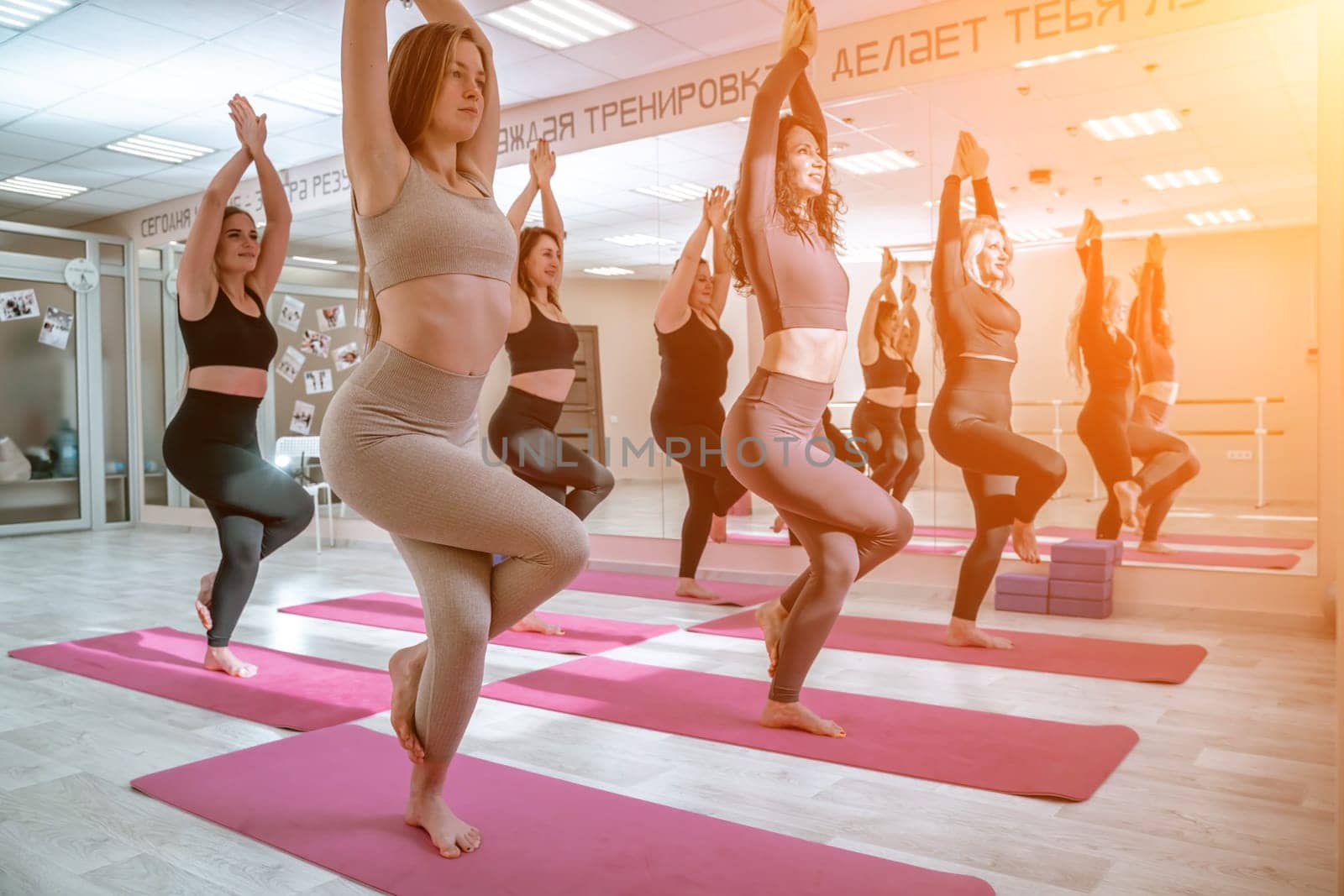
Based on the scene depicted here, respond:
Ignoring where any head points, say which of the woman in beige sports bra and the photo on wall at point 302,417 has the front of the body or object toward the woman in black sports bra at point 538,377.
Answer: the photo on wall

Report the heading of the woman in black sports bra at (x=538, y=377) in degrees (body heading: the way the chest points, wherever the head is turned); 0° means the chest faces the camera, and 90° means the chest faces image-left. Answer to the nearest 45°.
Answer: approximately 315°

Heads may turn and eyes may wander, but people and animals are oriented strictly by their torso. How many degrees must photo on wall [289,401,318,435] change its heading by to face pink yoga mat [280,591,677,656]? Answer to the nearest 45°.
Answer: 0° — it already faces it

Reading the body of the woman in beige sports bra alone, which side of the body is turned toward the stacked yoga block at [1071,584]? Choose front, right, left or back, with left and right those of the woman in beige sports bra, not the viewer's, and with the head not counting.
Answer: left

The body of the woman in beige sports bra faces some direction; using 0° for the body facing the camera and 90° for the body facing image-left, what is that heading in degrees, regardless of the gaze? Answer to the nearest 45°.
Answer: approximately 315°

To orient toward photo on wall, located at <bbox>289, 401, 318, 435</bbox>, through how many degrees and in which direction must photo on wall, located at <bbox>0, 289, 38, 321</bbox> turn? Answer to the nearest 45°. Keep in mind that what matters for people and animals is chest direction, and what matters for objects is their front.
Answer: approximately 90° to its left

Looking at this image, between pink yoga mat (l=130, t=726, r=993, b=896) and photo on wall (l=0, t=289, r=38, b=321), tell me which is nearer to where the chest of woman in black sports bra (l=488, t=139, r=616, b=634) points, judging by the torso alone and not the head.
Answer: the pink yoga mat

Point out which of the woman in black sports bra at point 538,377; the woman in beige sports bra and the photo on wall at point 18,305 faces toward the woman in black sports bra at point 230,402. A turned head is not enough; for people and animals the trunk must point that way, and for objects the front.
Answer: the photo on wall
